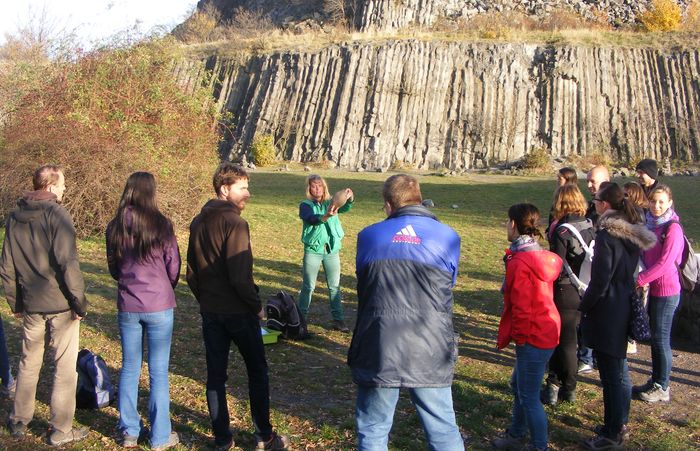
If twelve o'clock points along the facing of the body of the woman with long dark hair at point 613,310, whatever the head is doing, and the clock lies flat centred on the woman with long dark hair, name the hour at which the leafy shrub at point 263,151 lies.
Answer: The leafy shrub is roughly at 2 o'clock from the woman with long dark hair.

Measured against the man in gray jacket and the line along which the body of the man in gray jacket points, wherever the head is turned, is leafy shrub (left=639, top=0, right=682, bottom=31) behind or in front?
in front

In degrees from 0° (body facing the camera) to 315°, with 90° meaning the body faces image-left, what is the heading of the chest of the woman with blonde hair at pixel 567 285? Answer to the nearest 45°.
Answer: approximately 135°

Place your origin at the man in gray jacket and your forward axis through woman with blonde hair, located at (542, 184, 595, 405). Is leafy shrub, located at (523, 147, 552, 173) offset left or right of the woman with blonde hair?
left

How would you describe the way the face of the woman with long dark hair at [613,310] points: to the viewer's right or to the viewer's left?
to the viewer's left

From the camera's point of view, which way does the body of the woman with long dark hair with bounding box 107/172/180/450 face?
away from the camera

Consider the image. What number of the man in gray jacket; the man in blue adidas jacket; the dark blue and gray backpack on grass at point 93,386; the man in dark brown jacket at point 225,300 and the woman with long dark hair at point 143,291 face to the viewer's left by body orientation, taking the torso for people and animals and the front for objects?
0

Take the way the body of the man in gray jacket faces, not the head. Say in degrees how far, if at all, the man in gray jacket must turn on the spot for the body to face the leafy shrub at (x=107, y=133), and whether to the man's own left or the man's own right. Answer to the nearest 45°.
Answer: approximately 45° to the man's own left

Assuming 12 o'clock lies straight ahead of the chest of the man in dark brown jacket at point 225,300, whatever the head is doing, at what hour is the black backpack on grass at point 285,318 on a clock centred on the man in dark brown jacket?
The black backpack on grass is roughly at 11 o'clock from the man in dark brown jacket.
